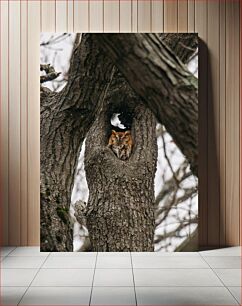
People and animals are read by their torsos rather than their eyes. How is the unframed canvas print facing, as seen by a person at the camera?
facing the viewer
